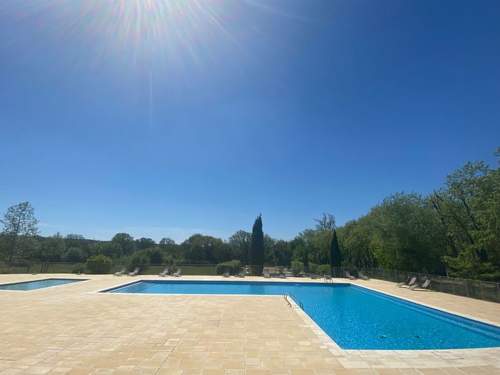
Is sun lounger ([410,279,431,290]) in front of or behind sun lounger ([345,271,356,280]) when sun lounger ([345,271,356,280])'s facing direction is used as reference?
in front

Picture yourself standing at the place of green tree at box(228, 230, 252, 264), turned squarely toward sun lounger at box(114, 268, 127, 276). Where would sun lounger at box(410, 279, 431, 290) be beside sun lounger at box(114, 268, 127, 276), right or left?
left

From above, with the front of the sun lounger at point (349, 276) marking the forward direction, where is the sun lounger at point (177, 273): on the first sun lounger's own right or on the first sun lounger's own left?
on the first sun lounger's own right

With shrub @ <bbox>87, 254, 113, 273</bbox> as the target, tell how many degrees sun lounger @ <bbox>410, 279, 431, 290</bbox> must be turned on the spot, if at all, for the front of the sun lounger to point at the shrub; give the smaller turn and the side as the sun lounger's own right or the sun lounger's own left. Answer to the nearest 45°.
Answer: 0° — it already faces it

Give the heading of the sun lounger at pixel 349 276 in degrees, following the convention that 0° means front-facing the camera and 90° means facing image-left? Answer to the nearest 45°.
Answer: approximately 315°

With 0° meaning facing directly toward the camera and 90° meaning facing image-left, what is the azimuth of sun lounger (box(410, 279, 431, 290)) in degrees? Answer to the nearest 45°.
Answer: approximately 90°

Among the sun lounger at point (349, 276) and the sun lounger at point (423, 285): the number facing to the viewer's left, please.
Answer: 1

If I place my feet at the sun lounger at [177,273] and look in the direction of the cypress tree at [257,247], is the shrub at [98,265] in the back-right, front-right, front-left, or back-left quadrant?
back-left
